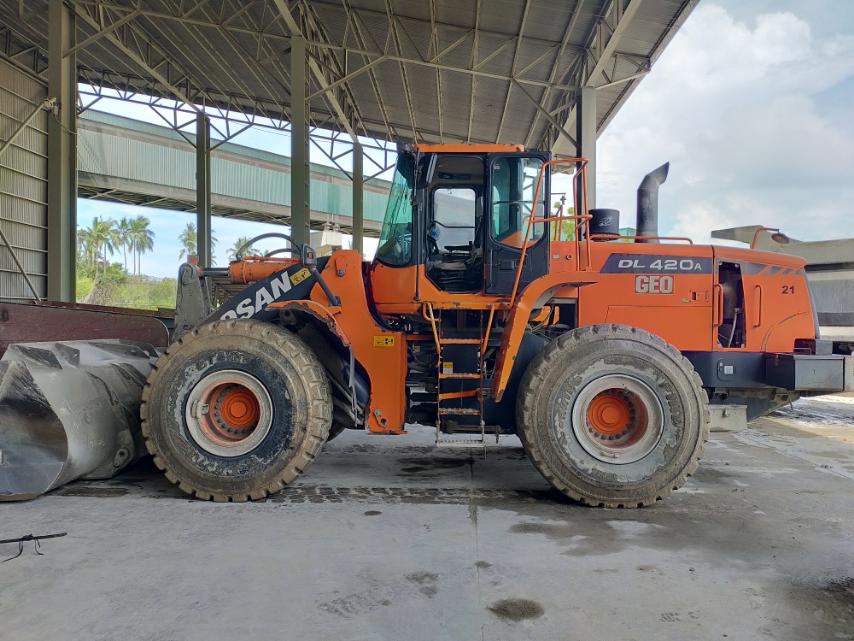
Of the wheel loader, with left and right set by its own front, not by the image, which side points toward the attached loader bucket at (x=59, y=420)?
front

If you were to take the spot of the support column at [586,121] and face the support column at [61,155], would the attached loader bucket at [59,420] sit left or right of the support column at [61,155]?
left

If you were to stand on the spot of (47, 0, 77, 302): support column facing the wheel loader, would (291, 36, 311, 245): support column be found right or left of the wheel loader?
left

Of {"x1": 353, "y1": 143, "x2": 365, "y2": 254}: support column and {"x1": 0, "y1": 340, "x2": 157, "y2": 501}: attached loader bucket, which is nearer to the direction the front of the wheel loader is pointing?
the attached loader bucket

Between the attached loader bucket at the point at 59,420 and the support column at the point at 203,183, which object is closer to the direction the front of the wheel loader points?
the attached loader bucket

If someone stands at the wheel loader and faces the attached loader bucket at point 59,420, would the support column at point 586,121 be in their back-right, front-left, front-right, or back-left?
back-right

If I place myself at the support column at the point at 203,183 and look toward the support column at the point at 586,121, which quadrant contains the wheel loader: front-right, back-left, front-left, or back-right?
front-right

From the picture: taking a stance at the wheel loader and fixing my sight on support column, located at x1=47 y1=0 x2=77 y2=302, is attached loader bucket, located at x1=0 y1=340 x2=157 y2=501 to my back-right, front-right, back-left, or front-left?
front-left

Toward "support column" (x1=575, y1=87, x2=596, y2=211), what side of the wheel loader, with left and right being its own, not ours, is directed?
right

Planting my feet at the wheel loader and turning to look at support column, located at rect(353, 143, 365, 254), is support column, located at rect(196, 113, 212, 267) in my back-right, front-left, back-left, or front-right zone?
front-left

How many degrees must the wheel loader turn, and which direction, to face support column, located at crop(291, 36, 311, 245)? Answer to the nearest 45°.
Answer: approximately 45° to its right

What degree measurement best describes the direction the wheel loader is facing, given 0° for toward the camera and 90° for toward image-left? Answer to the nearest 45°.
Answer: approximately 90°

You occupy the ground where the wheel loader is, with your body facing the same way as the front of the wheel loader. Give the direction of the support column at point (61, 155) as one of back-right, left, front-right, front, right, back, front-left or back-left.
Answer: front-right
